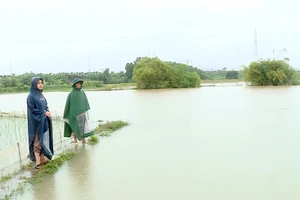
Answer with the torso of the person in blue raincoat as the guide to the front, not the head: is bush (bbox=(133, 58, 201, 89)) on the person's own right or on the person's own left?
on the person's own left

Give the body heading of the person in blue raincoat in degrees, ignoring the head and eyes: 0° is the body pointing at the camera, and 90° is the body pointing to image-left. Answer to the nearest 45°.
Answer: approximately 315°

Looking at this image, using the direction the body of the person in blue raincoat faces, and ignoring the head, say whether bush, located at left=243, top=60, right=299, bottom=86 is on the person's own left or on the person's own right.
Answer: on the person's own left
